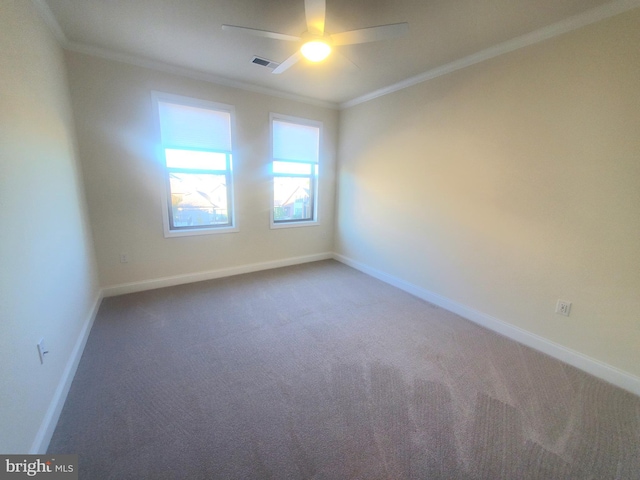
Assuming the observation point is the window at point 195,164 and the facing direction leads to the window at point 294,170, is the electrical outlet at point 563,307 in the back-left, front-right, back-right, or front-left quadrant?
front-right

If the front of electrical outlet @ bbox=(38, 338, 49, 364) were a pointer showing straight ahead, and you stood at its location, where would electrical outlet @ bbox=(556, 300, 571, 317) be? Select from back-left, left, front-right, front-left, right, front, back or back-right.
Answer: front-right

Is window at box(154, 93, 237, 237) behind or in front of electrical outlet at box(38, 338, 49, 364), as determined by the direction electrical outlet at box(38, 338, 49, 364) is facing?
in front

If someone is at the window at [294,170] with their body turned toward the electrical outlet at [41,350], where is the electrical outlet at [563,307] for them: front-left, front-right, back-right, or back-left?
front-left

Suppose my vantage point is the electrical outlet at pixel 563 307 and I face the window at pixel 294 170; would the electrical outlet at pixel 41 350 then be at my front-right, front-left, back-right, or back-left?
front-left

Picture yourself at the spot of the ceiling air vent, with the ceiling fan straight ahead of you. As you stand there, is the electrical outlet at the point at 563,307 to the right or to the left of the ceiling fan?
left

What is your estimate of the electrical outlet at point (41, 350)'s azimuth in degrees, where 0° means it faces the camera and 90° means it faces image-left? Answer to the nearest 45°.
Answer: approximately 270°

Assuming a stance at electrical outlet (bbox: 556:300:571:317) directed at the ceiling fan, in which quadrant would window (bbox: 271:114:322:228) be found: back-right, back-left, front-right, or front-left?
front-right
